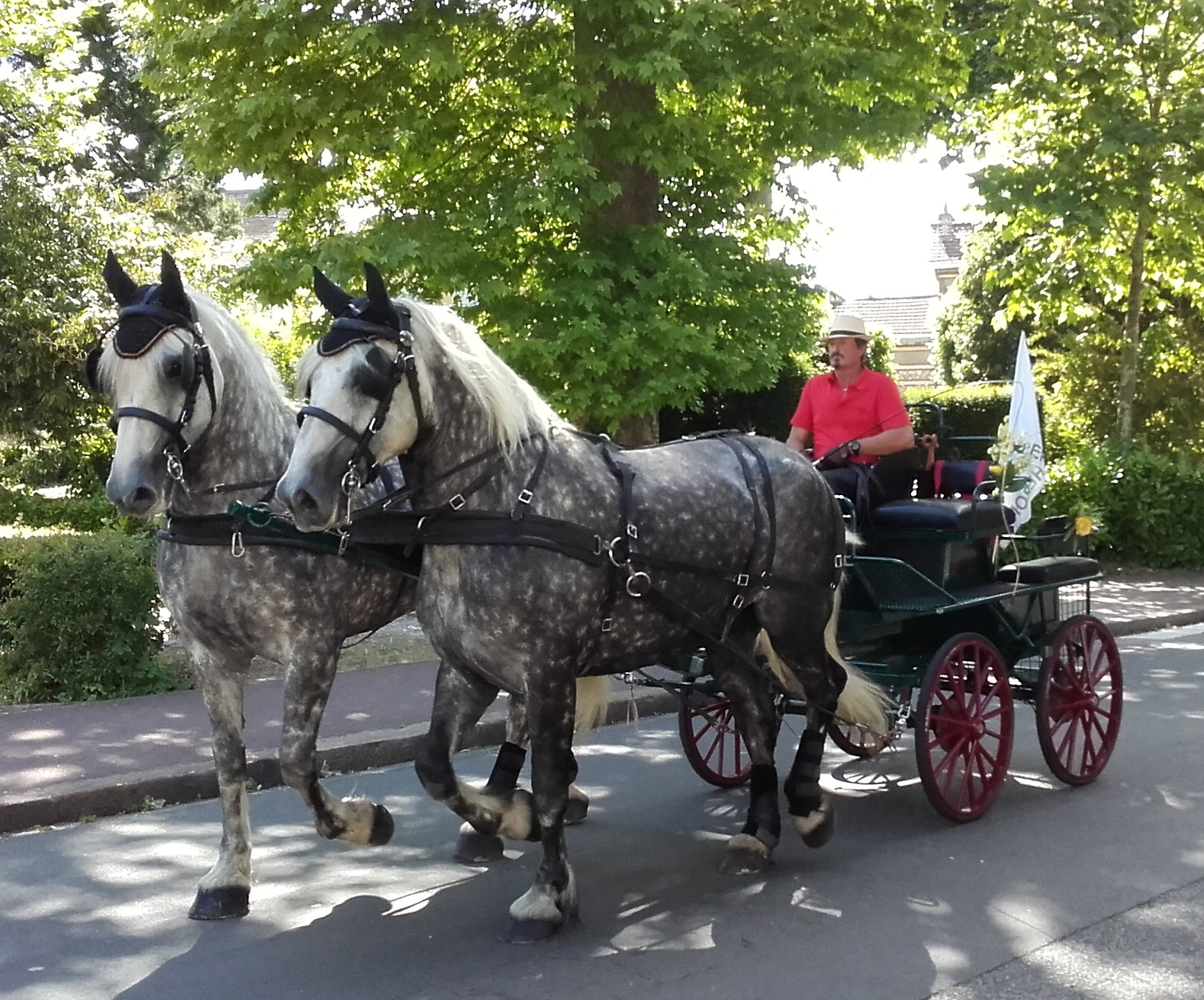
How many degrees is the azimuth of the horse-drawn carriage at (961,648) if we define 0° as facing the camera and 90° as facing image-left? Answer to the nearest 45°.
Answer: approximately 45°

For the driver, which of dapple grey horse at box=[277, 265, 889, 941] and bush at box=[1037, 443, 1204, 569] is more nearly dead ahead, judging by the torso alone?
the dapple grey horse

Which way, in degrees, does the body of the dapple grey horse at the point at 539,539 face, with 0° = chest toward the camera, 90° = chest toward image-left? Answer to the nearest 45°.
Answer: approximately 45°

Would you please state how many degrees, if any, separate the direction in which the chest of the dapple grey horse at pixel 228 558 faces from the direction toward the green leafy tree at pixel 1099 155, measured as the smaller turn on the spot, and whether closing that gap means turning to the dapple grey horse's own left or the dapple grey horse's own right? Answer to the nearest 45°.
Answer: approximately 180°

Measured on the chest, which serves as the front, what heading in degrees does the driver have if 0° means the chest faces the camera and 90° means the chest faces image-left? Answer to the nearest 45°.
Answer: approximately 45°
